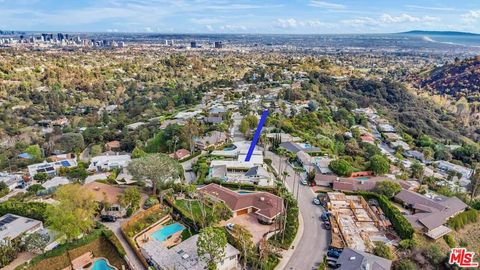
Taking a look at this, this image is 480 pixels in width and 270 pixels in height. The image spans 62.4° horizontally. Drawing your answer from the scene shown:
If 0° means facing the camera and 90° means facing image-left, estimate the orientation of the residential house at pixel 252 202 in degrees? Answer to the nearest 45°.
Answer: approximately 0°

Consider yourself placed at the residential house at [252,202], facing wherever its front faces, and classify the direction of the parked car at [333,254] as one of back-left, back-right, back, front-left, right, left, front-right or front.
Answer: front-left

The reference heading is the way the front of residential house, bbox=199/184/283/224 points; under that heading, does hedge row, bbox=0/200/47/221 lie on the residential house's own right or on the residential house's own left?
on the residential house's own right

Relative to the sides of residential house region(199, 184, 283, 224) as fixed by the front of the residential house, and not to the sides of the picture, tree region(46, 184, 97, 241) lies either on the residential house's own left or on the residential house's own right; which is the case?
on the residential house's own right

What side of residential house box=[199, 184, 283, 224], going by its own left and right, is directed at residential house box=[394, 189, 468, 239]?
left

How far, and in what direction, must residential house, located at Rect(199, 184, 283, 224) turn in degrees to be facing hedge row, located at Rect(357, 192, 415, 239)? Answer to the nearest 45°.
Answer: approximately 90° to its left

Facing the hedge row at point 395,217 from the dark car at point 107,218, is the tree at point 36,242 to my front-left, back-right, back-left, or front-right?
back-right

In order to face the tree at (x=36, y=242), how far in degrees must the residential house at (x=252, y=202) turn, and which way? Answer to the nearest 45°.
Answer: approximately 45° to its right

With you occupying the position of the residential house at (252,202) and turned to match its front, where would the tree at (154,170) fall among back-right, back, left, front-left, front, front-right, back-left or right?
right

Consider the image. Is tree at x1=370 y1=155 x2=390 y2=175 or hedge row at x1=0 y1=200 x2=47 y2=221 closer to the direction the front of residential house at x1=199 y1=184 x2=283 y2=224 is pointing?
the hedge row
